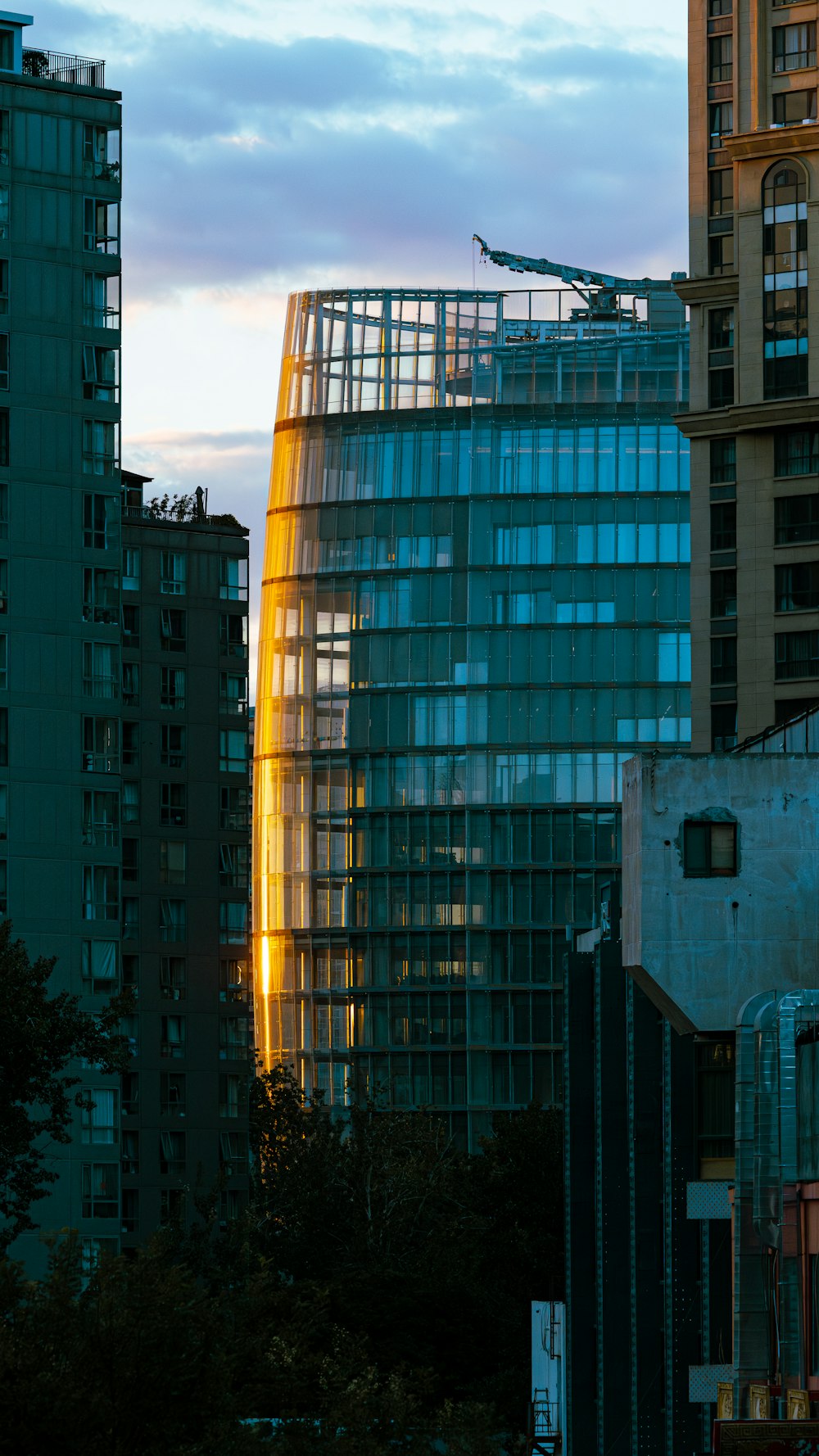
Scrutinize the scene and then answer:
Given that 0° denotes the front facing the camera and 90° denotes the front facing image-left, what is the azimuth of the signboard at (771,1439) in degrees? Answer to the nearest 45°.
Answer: approximately 0°

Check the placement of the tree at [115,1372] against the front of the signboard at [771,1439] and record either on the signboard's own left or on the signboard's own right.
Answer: on the signboard's own right
